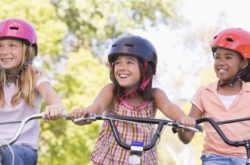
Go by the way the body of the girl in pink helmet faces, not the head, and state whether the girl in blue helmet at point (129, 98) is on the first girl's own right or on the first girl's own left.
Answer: on the first girl's own left

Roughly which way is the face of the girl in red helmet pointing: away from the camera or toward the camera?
toward the camera

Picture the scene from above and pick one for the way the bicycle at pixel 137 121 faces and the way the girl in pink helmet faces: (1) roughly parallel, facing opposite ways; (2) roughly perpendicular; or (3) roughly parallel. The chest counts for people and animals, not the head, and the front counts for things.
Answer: roughly parallel

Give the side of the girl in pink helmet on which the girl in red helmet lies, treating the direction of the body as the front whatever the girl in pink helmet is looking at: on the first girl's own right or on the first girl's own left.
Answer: on the first girl's own left

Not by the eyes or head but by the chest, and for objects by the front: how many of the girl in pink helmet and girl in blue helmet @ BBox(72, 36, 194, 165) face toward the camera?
2

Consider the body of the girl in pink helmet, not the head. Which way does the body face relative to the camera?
toward the camera

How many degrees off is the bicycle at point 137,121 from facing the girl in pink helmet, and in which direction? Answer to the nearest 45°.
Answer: approximately 135° to its right

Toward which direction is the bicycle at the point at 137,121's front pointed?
toward the camera

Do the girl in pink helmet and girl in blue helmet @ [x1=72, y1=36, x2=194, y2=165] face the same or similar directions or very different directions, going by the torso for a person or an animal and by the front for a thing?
same or similar directions

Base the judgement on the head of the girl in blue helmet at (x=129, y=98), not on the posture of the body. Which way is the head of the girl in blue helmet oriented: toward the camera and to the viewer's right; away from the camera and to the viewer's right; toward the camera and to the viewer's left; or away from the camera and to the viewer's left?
toward the camera and to the viewer's left

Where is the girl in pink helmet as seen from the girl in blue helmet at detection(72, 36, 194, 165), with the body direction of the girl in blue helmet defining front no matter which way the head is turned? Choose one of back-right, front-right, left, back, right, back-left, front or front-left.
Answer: right

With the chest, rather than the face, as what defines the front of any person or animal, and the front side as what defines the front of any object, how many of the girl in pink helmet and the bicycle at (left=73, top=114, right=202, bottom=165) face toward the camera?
2
